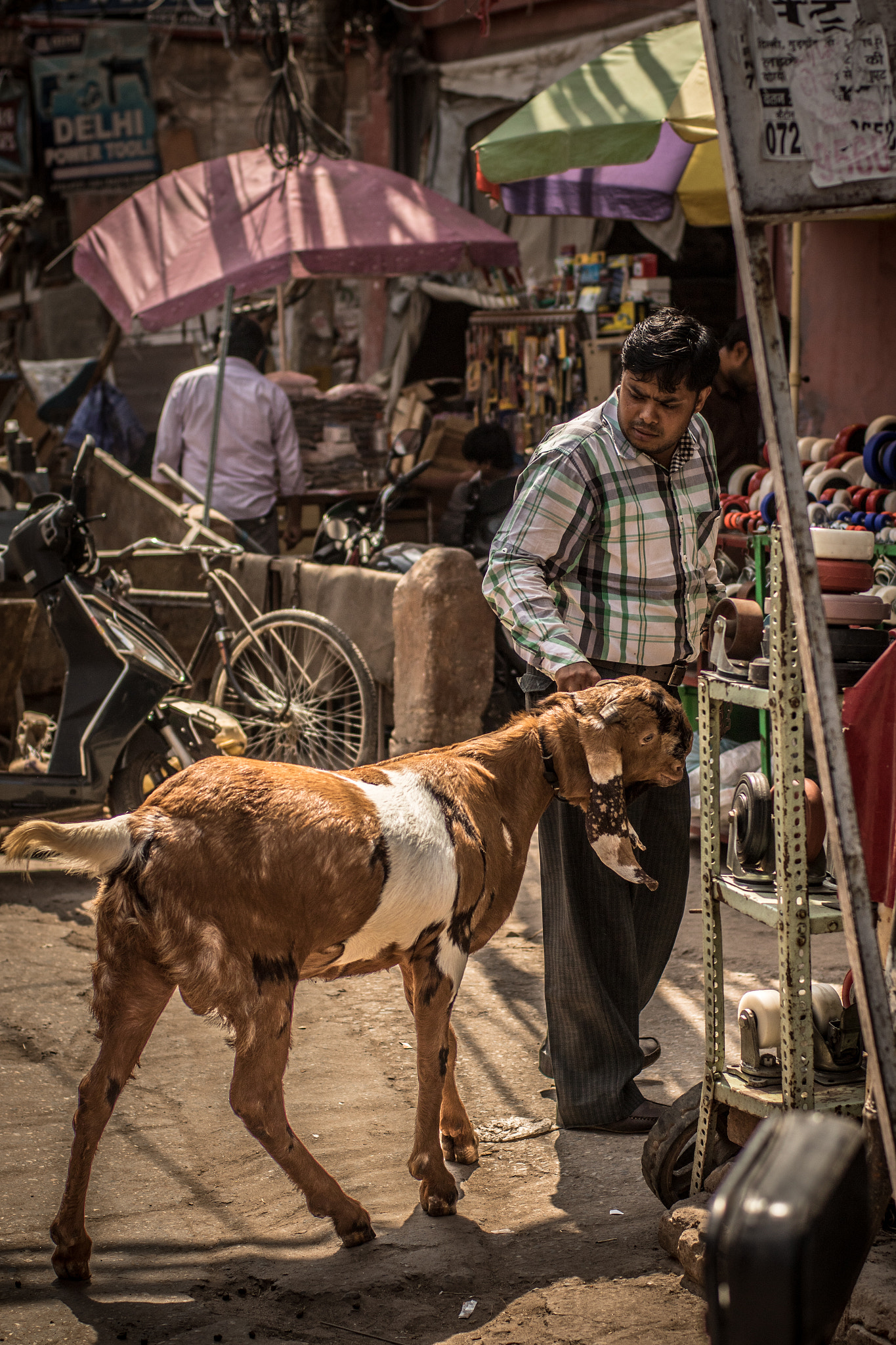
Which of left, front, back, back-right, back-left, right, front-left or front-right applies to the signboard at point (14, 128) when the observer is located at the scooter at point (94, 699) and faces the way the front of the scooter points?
left

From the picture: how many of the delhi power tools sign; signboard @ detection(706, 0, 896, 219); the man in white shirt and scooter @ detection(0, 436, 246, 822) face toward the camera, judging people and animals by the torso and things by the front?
2

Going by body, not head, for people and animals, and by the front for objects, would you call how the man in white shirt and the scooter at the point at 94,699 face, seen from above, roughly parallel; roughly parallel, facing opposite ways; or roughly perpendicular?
roughly perpendicular

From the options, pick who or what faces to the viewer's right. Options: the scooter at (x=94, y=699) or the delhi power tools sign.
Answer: the scooter

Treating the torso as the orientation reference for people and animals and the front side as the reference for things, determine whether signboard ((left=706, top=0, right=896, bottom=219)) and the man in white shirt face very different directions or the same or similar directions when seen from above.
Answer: very different directions

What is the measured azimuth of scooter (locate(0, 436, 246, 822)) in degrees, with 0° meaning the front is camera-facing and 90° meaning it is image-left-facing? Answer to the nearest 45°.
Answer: approximately 270°

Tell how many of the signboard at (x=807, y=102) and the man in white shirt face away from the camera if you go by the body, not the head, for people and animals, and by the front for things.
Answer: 1

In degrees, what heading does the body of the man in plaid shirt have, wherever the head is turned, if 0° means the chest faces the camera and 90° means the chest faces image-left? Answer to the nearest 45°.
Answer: approximately 315°

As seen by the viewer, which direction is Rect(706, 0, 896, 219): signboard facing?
toward the camera

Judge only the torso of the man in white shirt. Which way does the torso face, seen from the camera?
away from the camera

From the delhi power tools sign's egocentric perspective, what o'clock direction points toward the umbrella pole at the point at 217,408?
The umbrella pole is roughly at 12 o'clock from the delhi power tools sign.
